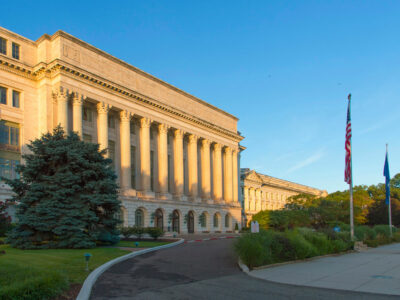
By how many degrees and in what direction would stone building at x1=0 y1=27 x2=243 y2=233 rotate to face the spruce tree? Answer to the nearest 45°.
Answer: approximately 45° to its right

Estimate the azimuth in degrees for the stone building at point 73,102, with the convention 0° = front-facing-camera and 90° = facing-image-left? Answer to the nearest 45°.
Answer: approximately 315°
